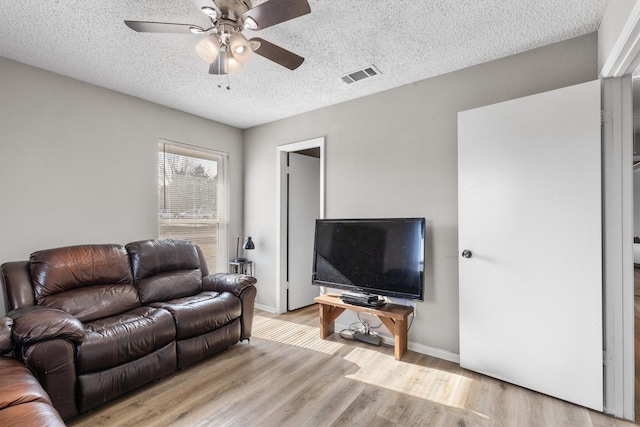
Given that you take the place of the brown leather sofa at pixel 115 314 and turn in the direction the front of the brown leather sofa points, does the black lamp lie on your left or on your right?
on your left

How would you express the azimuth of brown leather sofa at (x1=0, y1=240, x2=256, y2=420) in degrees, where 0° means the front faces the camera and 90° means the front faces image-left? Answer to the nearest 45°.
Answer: approximately 315°

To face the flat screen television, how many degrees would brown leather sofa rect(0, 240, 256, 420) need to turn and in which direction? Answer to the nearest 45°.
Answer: approximately 45° to its left

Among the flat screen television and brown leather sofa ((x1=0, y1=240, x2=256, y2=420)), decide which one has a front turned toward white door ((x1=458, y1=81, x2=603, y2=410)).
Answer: the brown leather sofa

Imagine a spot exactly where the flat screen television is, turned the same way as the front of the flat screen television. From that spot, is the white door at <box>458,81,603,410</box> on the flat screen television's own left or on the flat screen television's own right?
on the flat screen television's own left

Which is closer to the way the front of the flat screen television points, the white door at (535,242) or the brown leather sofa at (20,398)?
the brown leather sofa

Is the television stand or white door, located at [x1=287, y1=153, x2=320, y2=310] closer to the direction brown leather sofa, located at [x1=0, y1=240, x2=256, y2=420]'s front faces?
the television stand

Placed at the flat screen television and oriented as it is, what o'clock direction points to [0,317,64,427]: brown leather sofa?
The brown leather sofa is roughly at 12 o'clock from the flat screen television.

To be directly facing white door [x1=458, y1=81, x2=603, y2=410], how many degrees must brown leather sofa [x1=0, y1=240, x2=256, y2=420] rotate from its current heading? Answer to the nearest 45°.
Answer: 0° — it already faces it

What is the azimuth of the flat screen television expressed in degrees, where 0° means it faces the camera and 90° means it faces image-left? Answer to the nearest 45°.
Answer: approximately 45°
